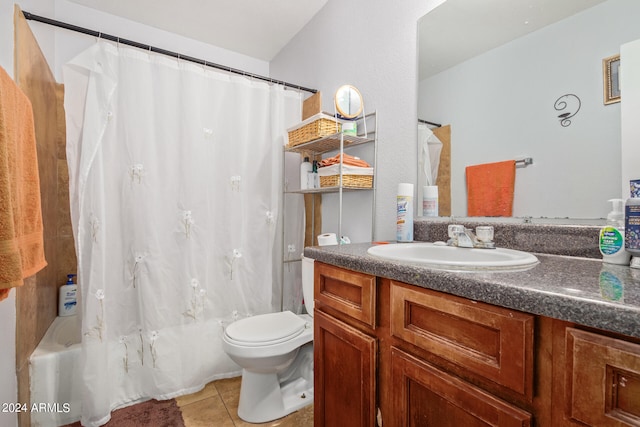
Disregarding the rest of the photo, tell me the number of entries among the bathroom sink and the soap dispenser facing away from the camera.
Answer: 0

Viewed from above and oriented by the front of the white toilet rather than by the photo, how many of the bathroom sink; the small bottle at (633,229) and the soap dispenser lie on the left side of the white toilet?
3

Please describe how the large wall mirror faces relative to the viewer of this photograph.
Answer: facing the viewer and to the left of the viewer

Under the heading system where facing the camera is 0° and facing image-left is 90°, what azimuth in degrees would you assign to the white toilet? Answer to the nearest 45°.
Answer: approximately 45°

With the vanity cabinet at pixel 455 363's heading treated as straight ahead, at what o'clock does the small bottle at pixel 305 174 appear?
The small bottle is roughly at 3 o'clock from the vanity cabinet.

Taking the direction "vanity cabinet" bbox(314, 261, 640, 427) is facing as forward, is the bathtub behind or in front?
in front

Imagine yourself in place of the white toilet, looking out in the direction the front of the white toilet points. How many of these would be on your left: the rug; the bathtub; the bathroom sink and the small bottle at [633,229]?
2

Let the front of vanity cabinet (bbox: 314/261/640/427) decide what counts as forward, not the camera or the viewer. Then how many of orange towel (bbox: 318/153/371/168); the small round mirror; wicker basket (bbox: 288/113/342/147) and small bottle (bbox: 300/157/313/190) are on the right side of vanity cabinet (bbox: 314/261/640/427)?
4

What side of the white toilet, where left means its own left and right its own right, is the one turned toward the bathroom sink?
left

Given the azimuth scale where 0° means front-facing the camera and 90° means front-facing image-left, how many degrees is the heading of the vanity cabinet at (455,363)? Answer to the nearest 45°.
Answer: approximately 45°

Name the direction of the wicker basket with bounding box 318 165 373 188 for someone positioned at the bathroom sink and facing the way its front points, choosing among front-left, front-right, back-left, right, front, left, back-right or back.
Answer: right
